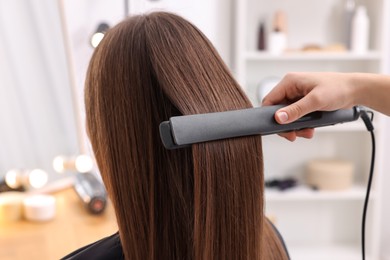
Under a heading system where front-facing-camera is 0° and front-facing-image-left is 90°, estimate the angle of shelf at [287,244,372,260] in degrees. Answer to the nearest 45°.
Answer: approximately 0°

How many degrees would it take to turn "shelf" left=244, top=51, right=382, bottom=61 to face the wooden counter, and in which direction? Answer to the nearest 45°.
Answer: approximately 45° to its right

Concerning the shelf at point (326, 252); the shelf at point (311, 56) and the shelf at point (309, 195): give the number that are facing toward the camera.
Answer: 3

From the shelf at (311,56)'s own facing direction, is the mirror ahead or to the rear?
ahead

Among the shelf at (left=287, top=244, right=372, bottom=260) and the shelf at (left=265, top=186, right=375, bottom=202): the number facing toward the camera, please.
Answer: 2

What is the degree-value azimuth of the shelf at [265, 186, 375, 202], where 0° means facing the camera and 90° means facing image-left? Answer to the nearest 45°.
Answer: approximately 0°

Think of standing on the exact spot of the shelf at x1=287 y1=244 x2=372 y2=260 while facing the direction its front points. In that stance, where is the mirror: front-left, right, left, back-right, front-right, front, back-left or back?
front-right

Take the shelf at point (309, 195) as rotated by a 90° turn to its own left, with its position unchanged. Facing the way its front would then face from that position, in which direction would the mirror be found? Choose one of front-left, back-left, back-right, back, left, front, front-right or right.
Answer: back-right

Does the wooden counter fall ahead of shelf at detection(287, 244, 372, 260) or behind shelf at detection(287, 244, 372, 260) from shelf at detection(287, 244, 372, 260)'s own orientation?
ahead
